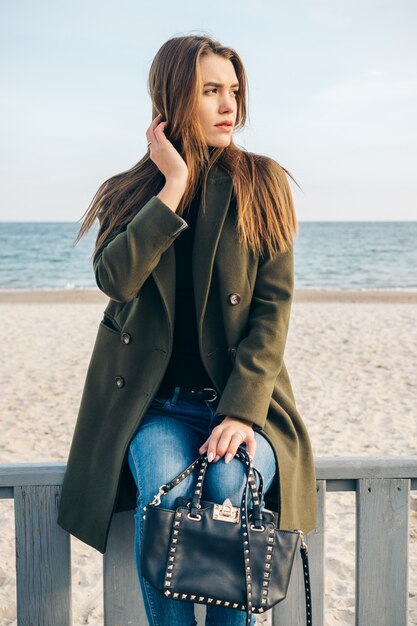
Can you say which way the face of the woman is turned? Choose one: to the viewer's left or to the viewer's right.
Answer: to the viewer's right

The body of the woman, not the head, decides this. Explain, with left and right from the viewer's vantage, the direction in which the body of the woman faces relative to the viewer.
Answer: facing the viewer
